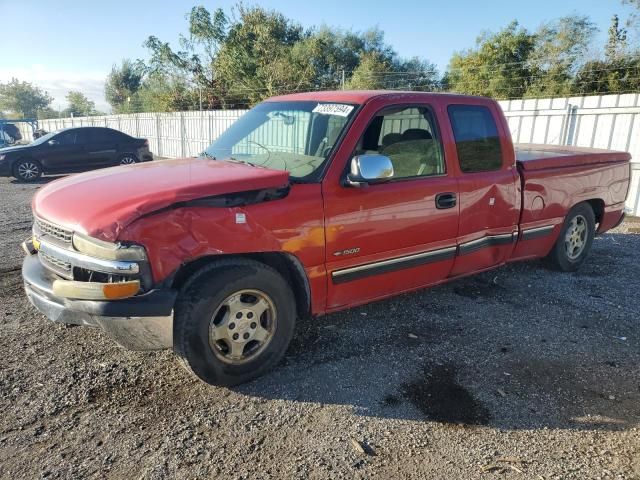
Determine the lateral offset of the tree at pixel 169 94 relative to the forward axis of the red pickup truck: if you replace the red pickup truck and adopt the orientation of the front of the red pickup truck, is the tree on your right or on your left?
on your right

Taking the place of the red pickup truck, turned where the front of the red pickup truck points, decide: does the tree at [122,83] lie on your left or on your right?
on your right

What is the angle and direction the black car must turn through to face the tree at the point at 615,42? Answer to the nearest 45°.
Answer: approximately 180°

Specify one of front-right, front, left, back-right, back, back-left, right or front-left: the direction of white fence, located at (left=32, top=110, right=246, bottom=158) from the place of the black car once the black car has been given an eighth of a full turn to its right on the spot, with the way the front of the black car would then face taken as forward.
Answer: right

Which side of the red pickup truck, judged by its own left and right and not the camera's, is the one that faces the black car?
right

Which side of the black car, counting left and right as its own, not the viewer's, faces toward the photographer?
left

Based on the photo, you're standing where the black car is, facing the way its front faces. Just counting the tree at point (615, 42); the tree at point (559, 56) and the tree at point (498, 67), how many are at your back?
3

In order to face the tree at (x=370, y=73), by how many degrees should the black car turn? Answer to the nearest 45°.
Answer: approximately 135° to its right

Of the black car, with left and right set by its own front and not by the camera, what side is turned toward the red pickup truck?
left

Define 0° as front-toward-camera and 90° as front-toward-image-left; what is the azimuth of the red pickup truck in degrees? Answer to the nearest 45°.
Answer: approximately 45°

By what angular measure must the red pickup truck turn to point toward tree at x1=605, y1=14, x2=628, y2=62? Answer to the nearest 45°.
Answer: approximately 180°

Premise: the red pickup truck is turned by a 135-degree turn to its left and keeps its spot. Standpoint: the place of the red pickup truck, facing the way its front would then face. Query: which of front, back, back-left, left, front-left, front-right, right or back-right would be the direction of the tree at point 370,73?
left
